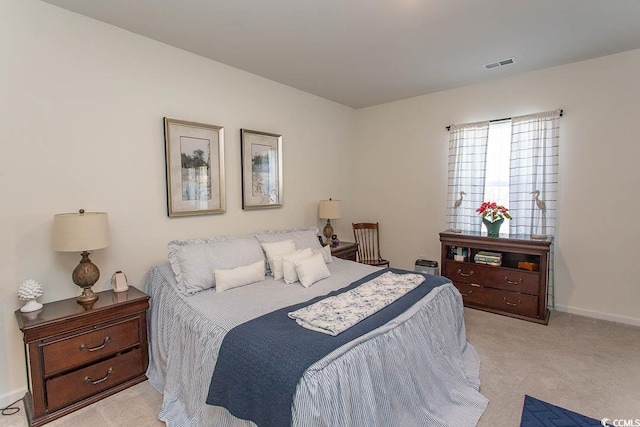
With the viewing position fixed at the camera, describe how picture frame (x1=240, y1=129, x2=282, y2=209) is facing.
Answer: facing the viewer and to the right of the viewer

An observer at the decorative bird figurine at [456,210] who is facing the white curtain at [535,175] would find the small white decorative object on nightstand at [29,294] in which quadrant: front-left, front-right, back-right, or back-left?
back-right

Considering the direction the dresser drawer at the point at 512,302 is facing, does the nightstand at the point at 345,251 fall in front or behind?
in front

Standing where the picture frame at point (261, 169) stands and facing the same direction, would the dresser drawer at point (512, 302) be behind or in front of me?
in front

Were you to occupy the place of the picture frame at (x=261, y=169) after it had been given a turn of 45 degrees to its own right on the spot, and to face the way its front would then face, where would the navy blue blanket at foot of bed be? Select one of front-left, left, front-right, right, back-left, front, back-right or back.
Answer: front

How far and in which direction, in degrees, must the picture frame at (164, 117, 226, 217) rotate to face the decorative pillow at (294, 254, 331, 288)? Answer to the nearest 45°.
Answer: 0° — it already faces it

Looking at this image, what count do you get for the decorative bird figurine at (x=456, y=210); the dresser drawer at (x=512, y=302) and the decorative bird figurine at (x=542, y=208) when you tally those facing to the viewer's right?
1

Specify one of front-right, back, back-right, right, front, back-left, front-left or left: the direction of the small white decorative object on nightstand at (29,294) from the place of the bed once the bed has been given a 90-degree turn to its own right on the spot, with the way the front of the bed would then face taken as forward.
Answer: front-right

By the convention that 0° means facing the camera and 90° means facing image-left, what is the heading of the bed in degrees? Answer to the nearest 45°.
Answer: approximately 315°

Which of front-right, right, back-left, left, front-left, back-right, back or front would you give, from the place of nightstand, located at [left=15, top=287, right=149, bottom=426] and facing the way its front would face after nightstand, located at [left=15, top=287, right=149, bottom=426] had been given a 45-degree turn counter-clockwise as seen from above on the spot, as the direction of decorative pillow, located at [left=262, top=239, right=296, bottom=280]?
front
